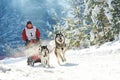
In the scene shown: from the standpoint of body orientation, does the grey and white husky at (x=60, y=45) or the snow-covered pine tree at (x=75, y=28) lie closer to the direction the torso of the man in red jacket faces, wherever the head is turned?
the grey and white husky

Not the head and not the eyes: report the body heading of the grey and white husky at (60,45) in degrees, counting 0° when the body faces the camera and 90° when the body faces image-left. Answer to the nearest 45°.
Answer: approximately 0°

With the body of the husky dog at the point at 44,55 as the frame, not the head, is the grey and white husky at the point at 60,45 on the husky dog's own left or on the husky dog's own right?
on the husky dog's own left

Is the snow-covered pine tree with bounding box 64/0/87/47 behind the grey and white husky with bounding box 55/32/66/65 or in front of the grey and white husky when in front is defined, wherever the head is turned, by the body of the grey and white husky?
behind

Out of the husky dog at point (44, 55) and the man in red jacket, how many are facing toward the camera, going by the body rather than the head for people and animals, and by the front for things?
2

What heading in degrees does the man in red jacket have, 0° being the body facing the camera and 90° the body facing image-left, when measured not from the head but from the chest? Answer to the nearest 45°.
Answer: approximately 0°

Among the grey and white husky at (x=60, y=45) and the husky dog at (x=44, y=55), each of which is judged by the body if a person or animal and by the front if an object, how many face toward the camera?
2

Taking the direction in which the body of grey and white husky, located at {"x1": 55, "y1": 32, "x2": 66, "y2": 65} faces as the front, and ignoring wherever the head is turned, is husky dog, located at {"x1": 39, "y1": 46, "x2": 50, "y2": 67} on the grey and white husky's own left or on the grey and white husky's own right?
on the grey and white husky's own right

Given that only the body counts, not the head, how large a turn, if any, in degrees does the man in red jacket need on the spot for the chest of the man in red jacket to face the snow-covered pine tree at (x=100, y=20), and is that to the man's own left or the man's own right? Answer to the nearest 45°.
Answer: approximately 135° to the man's own left
